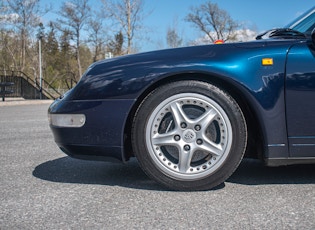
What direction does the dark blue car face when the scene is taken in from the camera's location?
facing to the left of the viewer

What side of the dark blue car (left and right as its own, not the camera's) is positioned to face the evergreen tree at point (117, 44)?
right
